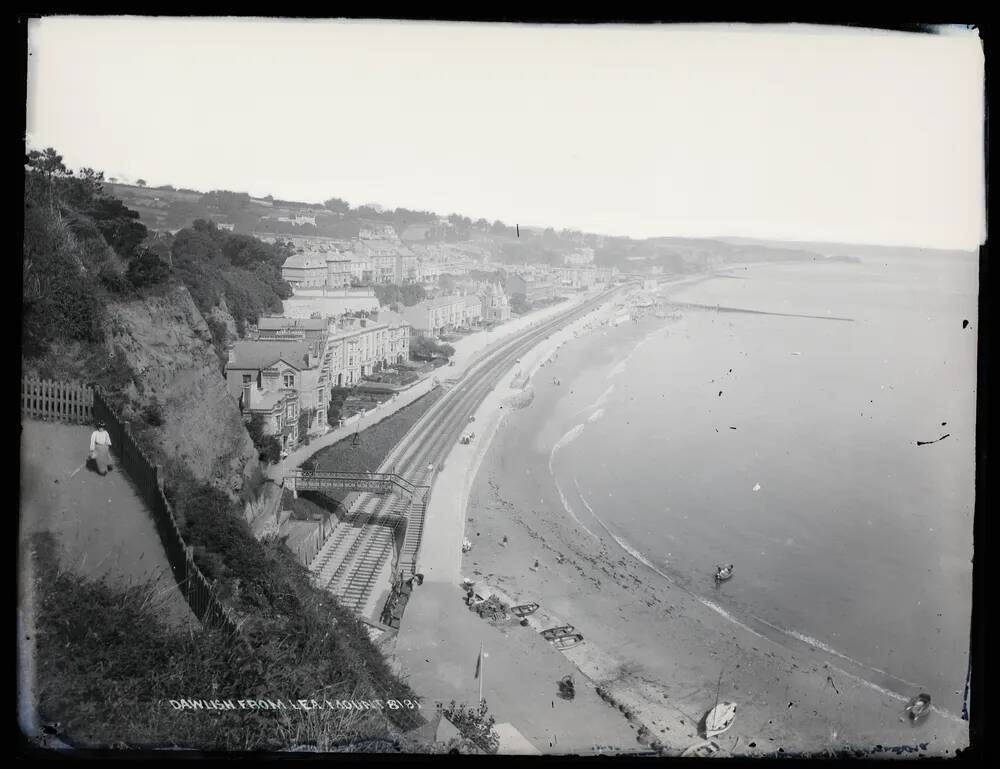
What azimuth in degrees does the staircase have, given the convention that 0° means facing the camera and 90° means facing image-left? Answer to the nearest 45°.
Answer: approximately 0°

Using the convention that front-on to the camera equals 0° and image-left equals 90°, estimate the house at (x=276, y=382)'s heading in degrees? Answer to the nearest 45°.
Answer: approximately 315°

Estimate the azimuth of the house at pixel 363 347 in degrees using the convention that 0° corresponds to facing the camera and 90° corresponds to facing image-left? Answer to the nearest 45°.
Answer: approximately 315°
